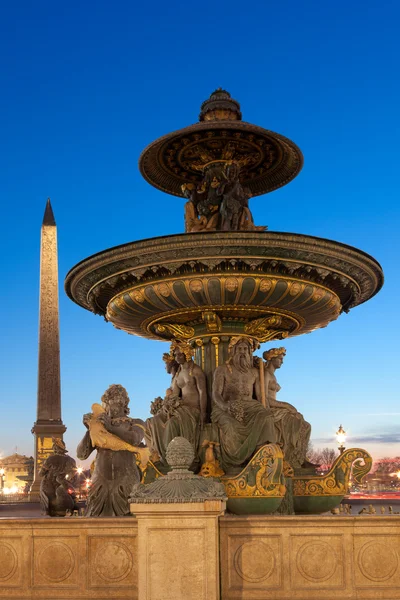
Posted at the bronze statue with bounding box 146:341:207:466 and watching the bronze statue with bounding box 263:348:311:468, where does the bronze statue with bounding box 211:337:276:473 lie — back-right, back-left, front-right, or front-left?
front-right

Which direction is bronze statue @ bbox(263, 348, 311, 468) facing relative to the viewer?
to the viewer's right

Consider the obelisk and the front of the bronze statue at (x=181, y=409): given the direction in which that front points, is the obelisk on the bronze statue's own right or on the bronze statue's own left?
on the bronze statue's own right

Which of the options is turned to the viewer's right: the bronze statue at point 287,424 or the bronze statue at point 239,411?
the bronze statue at point 287,424

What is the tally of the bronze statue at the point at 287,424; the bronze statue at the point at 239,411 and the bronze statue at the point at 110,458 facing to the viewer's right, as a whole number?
1

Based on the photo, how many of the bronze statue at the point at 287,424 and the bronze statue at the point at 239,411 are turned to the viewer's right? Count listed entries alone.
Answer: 1

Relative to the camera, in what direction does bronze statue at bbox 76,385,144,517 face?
facing the viewer

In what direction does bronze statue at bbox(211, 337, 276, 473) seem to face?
toward the camera

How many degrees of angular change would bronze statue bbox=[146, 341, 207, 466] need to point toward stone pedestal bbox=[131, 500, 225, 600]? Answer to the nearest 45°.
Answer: approximately 45° to its left

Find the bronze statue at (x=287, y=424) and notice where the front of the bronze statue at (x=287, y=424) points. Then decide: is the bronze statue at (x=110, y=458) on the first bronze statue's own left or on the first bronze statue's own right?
on the first bronze statue's own right

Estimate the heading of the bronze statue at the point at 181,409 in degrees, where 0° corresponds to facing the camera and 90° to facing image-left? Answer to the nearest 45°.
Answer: approximately 45°

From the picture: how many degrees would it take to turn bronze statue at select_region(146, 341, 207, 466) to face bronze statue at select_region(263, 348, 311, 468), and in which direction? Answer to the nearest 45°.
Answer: approximately 135° to its left

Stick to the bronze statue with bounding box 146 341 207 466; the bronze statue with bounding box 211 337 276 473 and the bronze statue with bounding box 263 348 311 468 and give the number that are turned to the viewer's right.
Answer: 1

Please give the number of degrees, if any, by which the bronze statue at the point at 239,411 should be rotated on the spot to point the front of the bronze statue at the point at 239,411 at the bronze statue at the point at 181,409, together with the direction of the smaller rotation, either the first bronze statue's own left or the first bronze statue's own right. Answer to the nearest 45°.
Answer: approximately 135° to the first bronze statue's own right
